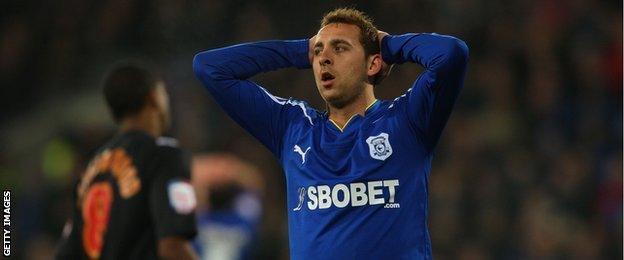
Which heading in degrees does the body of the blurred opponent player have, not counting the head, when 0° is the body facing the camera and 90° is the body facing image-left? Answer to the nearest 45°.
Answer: approximately 225°

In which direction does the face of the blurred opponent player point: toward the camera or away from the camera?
away from the camera
